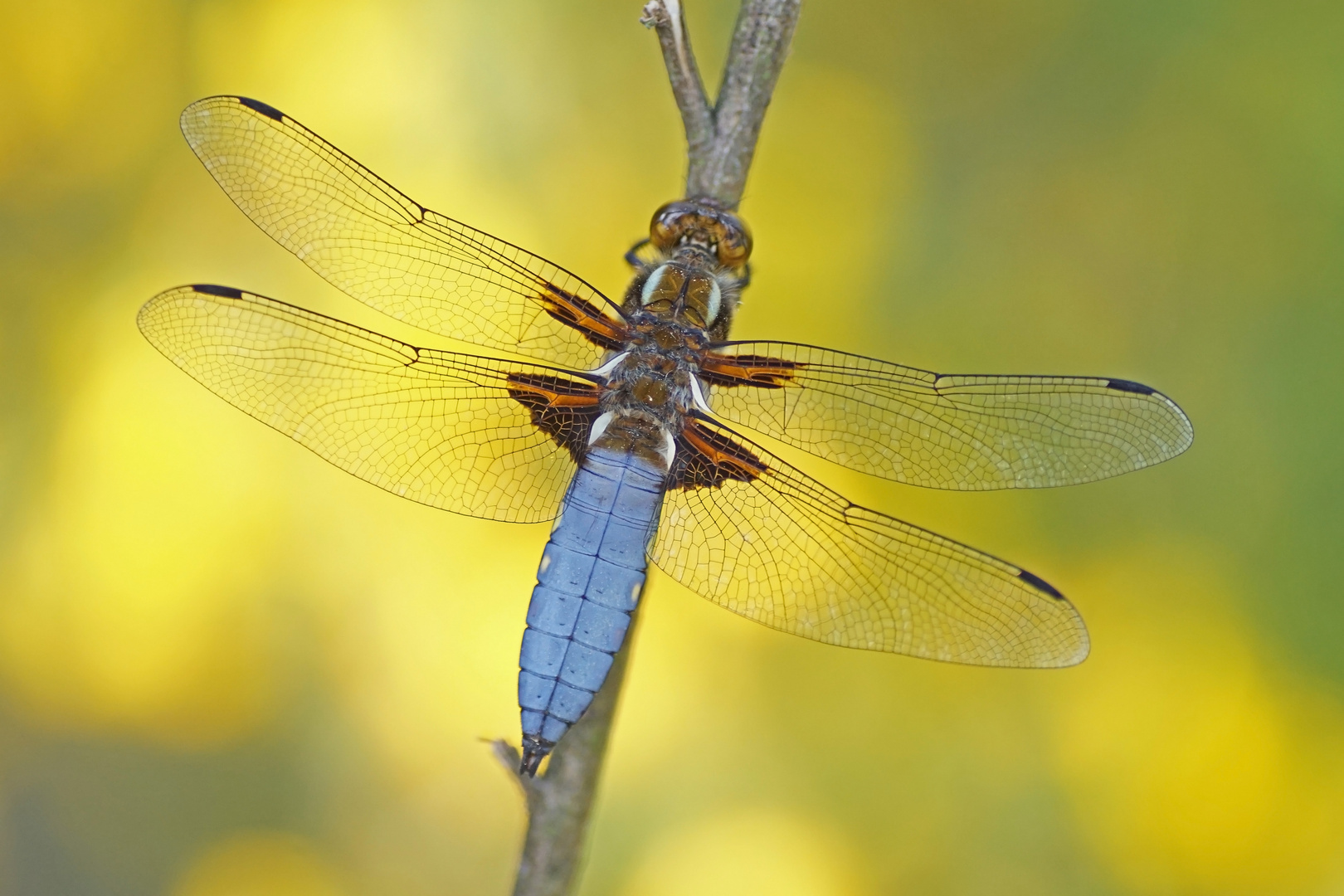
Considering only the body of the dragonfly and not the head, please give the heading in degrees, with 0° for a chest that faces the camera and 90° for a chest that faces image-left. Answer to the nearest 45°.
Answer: approximately 180°
